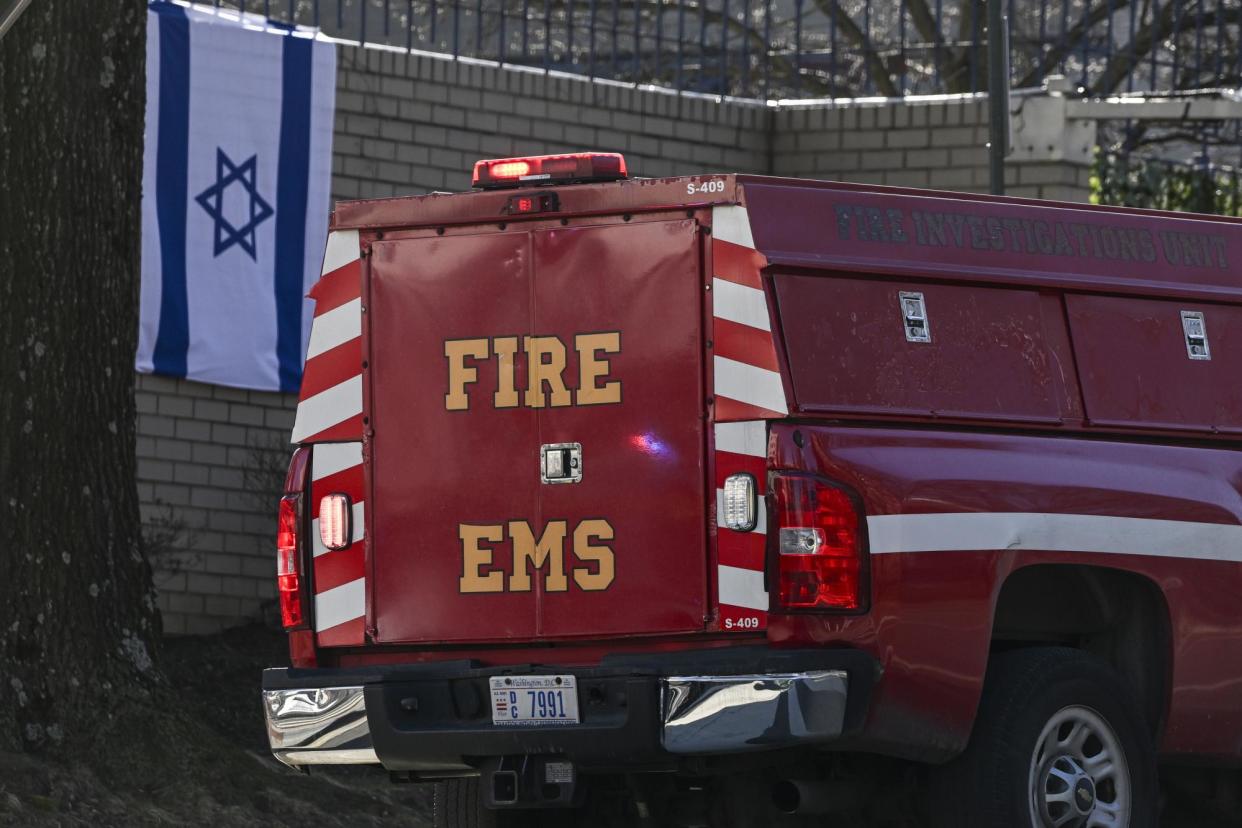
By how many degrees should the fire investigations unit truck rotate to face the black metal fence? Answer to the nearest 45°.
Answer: approximately 45° to its left

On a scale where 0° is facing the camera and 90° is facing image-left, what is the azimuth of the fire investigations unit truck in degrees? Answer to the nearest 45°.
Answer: approximately 225°

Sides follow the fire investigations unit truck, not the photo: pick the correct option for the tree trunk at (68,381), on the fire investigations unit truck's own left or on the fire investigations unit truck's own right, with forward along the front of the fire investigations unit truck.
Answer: on the fire investigations unit truck's own left

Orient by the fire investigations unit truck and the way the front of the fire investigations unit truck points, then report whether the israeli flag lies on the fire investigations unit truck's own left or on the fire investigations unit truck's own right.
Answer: on the fire investigations unit truck's own left

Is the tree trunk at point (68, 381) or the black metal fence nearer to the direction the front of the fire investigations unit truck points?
the black metal fence

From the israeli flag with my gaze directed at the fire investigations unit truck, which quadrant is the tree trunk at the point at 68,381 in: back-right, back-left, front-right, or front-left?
front-right
